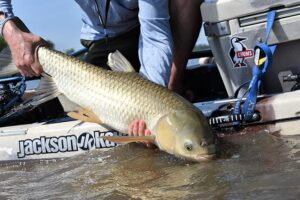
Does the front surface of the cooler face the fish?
no

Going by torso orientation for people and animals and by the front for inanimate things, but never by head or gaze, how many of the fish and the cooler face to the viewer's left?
0

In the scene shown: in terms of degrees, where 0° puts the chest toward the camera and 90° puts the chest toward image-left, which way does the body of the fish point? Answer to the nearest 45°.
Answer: approximately 315°

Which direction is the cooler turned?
toward the camera
